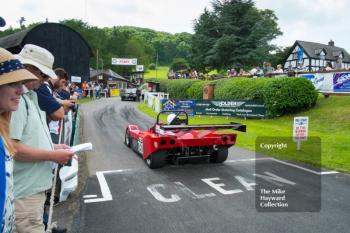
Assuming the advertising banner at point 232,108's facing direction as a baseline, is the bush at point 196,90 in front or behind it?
behind

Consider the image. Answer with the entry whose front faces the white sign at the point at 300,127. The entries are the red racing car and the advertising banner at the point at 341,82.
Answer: the advertising banner

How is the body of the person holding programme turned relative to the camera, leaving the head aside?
to the viewer's right

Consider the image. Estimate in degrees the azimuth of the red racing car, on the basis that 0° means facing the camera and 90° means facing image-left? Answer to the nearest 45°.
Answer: approximately 135°

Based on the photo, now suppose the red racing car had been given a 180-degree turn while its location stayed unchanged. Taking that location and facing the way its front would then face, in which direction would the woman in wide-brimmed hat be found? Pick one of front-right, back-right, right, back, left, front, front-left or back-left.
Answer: front-right

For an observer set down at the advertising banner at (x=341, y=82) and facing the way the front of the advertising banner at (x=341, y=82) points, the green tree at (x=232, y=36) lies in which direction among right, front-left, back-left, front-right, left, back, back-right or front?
back-right

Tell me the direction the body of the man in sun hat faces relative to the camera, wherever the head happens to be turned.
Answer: to the viewer's right

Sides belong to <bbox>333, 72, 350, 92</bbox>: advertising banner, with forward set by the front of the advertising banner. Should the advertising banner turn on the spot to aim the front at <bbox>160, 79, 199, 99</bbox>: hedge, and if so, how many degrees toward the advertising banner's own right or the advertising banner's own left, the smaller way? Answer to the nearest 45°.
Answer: approximately 135° to the advertising banner's own right

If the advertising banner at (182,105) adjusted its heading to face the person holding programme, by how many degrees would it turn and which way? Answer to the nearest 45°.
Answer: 0° — it already faces them
